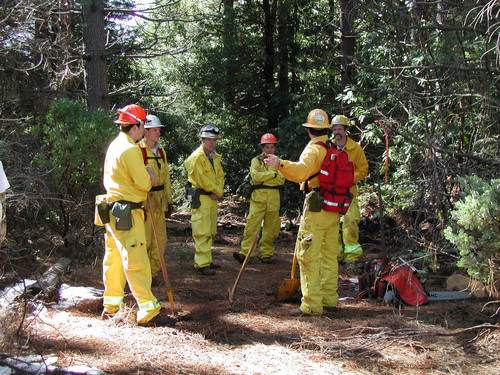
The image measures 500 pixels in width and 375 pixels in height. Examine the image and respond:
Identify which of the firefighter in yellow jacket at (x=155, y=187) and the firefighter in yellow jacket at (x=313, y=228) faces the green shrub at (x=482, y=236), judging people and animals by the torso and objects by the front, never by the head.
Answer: the firefighter in yellow jacket at (x=155, y=187)

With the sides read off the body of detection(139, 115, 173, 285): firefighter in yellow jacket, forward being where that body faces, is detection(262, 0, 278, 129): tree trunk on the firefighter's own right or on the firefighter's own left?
on the firefighter's own left

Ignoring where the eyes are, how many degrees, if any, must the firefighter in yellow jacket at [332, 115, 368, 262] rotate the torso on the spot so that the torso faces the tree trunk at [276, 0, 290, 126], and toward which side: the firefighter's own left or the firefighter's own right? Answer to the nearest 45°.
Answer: approximately 135° to the firefighter's own right

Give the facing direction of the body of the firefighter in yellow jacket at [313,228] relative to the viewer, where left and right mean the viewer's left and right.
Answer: facing away from the viewer and to the left of the viewer

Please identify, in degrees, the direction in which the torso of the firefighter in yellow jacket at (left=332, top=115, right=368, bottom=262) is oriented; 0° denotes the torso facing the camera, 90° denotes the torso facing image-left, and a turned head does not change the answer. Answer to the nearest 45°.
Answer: approximately 45°

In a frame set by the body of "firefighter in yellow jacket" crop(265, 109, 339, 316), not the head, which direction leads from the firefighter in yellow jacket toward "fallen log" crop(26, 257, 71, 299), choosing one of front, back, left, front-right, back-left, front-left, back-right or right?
front-left

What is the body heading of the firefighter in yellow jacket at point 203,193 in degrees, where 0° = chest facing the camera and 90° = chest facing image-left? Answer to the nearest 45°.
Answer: approximately 315°

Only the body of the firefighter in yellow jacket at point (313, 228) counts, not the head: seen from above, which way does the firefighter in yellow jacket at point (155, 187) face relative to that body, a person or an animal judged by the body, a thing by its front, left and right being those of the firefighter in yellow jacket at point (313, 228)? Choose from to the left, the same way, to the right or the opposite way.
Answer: the opposite way

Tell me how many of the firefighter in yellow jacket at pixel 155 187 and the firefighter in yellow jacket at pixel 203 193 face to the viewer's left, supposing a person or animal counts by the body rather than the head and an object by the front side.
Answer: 0

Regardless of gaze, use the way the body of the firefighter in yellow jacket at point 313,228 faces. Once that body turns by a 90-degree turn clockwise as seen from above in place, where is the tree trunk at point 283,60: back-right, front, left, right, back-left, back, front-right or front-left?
front-left

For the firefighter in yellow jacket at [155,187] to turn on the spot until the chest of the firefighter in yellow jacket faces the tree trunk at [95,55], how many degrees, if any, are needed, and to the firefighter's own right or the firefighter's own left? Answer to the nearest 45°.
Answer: approximately 135° to the firefighter's own left

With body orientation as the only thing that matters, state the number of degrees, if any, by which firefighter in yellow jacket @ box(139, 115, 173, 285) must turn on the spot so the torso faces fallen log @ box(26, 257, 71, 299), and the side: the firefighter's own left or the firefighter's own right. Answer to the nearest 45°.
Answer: approximately 90° to the firefighter's own right

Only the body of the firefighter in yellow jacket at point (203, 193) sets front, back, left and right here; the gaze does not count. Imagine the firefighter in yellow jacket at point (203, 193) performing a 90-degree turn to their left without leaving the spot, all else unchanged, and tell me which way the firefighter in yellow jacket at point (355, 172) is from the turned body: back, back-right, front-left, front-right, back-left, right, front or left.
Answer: front-right
